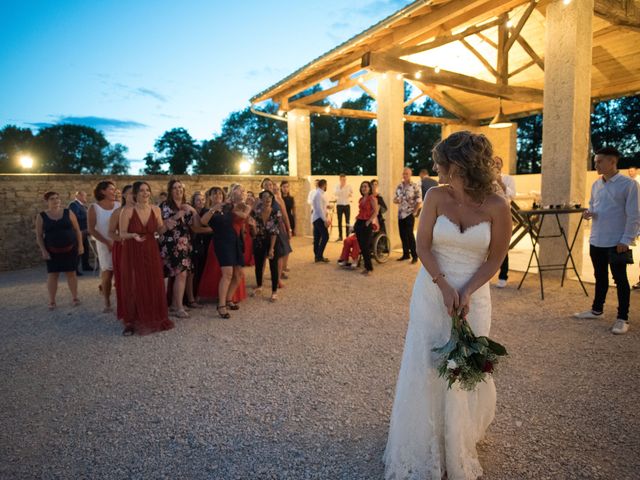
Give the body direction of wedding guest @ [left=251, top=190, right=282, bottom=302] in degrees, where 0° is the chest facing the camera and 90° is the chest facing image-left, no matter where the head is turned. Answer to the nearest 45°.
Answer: approximately 0°

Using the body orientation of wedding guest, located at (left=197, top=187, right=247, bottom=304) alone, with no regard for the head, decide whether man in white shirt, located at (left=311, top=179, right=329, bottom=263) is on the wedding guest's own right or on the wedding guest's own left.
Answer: on the wedding guest's own left

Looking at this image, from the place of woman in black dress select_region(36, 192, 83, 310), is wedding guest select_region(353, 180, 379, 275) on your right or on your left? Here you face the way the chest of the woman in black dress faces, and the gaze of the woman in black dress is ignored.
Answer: on your left

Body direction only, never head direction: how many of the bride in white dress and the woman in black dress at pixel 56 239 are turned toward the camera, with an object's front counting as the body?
2

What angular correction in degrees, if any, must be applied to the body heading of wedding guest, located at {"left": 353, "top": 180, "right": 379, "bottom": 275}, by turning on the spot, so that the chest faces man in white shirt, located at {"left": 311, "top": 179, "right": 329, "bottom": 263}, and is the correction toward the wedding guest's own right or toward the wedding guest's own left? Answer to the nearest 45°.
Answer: approximately 90° to the wedding guest's own right

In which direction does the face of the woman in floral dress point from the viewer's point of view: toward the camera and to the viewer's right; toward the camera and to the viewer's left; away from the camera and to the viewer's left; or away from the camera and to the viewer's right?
toward the camera and to the viewer's right

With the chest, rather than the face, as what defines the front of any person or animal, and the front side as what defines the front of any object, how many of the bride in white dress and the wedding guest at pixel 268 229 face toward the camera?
2

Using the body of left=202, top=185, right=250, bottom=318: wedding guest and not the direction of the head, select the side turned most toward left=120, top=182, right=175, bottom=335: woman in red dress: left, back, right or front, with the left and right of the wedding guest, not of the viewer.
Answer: right

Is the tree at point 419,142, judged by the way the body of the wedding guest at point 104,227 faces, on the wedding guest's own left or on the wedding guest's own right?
on the wedding guest's own left

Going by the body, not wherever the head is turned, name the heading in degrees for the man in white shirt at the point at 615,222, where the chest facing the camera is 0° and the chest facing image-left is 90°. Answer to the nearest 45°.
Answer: approximately 45°

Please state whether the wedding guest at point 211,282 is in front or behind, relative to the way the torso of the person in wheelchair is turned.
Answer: in front

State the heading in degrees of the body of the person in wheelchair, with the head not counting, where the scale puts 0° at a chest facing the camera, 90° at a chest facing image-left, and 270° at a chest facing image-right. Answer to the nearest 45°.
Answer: approximately 45°

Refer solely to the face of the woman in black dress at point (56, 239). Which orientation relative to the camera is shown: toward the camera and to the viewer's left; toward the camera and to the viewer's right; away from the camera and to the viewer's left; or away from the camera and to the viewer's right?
toward the camera and to the viewer's right

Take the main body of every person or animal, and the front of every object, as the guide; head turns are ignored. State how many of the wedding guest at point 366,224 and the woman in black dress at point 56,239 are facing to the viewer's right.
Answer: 0

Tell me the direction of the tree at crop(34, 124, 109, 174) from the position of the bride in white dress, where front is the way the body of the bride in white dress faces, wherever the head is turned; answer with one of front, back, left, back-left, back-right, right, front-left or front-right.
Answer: back-right
